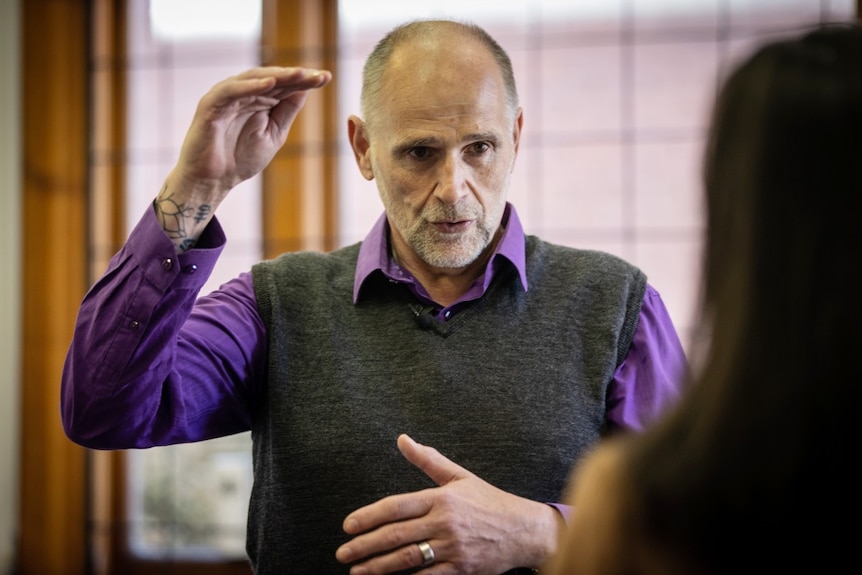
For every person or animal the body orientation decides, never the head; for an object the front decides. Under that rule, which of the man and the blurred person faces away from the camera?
the blurred person

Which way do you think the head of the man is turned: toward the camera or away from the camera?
toward the camera

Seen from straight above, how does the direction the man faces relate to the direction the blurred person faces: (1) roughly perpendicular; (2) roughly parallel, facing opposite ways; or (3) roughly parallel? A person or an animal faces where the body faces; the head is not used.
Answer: roughly parallel, facing opposite ways

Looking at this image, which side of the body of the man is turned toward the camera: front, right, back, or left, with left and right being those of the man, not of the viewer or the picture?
front

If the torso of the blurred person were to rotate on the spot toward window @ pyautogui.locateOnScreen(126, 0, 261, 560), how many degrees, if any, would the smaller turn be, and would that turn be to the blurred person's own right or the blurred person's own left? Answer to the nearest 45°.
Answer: approximately 45° to the blurred person's own left

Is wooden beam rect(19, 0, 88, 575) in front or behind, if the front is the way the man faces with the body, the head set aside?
behind

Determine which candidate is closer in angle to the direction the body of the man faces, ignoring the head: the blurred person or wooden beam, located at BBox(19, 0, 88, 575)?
the blurred person

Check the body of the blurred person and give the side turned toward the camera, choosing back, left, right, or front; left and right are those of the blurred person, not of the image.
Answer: back

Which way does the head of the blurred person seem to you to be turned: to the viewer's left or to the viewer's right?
to the viewer's left

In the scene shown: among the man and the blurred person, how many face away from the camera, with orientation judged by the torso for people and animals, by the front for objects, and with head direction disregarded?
1

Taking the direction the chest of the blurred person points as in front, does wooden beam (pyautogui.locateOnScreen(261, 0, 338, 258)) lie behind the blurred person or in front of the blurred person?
in front

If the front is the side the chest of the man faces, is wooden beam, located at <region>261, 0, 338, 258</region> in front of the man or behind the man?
behind
